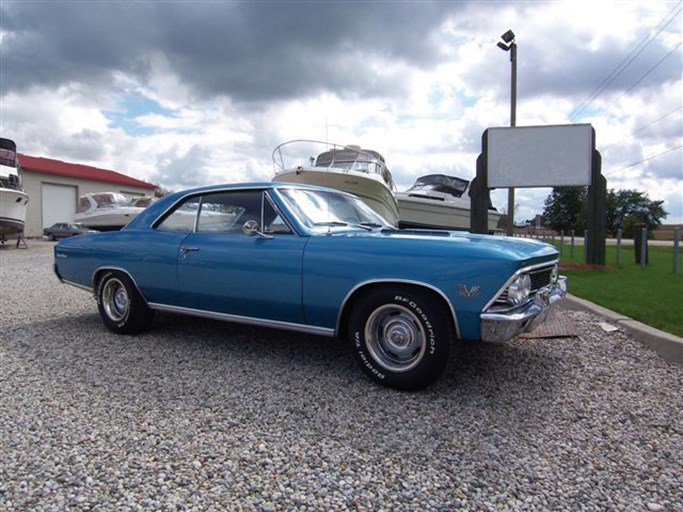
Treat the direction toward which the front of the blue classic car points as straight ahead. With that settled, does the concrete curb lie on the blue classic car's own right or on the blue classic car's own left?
on the blue classic car's own left

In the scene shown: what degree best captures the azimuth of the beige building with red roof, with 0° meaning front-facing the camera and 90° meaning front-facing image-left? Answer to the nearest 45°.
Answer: approximately 315°

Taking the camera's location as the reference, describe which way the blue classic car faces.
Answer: facing the viewer and to the right of the viewer

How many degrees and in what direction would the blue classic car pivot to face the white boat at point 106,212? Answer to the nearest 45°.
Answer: approximately 180°

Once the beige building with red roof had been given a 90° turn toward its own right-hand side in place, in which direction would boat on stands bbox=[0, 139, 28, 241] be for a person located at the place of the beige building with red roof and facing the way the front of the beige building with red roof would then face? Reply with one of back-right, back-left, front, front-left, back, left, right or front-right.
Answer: front-left
